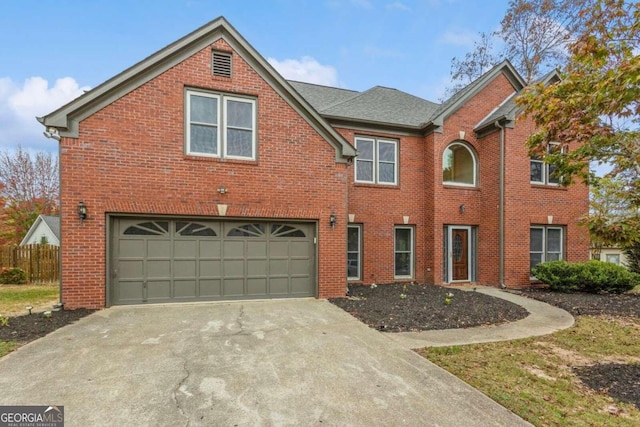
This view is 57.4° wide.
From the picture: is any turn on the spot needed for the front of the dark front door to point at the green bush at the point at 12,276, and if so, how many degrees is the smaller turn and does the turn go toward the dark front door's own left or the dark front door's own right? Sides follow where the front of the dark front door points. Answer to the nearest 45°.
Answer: approximately 90° to the dark front door's own right

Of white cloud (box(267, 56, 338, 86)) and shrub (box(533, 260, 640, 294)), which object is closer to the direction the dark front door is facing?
the shrub

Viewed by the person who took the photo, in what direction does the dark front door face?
facing the viewer

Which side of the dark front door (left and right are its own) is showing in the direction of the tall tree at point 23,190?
right

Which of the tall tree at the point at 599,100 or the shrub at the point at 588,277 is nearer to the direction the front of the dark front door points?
the tall tree

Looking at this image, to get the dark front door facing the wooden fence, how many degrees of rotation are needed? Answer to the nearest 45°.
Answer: approximately 90° to its right

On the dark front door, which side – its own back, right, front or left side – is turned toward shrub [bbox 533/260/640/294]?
left

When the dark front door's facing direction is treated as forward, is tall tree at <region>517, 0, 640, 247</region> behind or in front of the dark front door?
in front
